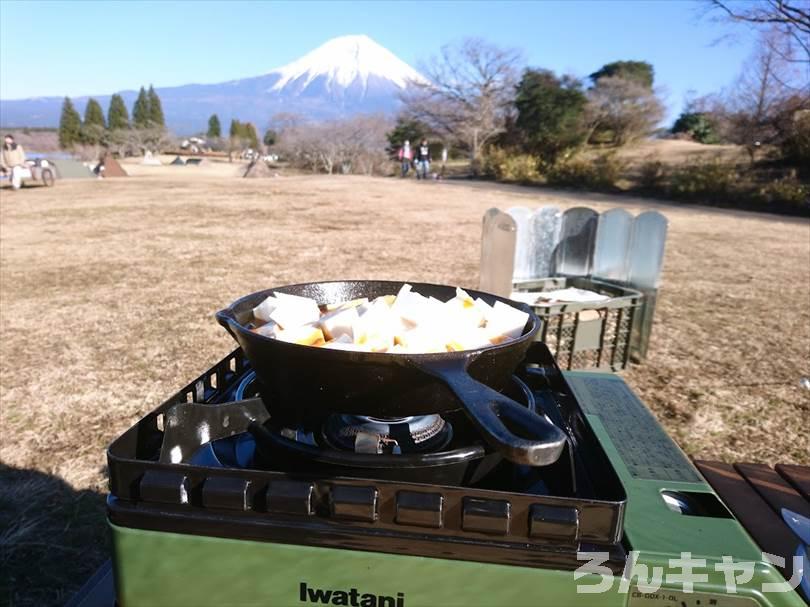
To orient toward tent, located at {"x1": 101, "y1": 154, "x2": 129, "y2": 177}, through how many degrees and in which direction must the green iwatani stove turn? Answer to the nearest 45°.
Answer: approximately 135° to its right

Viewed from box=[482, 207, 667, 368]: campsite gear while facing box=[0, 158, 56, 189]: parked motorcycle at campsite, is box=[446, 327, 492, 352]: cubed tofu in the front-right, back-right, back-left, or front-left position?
back-left

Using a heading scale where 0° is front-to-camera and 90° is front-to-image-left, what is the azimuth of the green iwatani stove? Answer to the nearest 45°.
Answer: approximately 0°

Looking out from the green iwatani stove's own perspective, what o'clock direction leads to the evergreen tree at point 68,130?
The evergreen tree is roughly at 5 o'clock from the green iwatani stove.

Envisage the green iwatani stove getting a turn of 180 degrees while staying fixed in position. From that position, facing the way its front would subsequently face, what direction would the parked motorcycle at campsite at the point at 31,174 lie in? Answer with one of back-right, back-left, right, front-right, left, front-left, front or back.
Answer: front-left

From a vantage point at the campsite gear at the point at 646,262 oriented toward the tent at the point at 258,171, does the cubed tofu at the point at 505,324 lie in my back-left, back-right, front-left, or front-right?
back-left

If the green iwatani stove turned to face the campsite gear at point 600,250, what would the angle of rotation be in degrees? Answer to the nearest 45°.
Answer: approximately 180°

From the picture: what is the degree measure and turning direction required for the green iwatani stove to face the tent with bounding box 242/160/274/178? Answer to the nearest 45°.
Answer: approximately 180°

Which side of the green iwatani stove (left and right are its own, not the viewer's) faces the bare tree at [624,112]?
back
